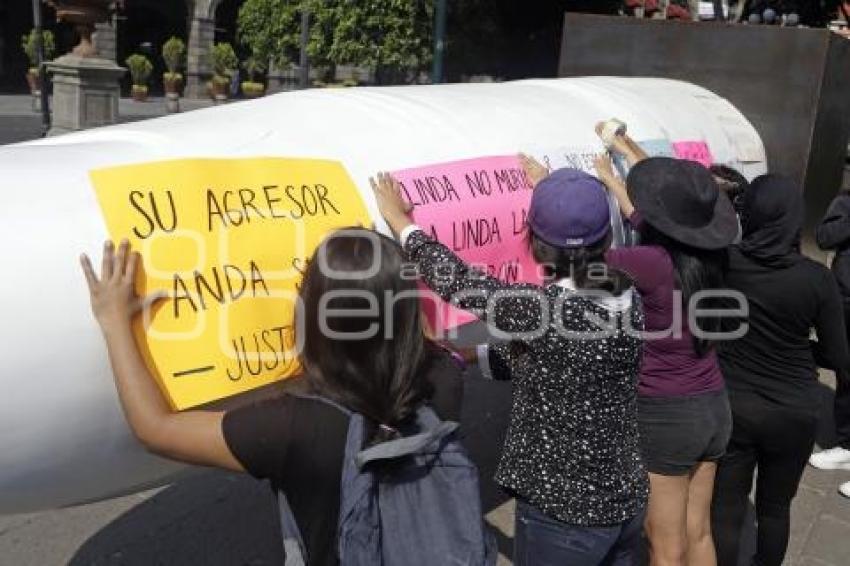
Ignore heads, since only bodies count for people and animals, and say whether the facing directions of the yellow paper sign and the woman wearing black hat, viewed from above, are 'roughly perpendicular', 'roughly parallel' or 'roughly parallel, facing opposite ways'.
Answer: roughly parallel, facing opposite ways

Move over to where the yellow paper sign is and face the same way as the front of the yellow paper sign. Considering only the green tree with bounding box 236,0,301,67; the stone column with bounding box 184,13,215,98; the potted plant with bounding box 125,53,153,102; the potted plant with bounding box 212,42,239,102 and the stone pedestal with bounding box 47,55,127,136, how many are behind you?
5

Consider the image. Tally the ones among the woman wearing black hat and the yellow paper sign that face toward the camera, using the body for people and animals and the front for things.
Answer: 1

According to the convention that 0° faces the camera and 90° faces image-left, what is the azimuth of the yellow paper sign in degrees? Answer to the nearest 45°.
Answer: approximately 0°

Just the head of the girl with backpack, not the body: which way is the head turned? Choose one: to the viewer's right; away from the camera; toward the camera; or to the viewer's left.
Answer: away from the camera

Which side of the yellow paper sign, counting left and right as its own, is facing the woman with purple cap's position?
left

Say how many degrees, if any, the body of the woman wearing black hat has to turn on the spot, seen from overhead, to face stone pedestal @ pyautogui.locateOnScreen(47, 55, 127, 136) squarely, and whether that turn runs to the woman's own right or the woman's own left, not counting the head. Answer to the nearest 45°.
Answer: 0° — they already face it

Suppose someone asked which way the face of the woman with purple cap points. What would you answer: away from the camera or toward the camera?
away from the camera

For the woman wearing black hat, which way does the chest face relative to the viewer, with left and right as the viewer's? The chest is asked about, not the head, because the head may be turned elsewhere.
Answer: facing away from the viewer and to the left of the viewer

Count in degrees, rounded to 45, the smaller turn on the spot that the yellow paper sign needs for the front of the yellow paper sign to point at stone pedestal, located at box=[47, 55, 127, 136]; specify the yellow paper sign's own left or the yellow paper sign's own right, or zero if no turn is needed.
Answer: approximately 180°

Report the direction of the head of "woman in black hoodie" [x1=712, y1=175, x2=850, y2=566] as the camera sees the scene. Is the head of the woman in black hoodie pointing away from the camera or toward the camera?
away from the camera

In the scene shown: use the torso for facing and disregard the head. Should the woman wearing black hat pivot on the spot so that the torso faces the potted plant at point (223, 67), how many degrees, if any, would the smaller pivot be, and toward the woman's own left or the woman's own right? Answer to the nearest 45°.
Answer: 0° — they already face it

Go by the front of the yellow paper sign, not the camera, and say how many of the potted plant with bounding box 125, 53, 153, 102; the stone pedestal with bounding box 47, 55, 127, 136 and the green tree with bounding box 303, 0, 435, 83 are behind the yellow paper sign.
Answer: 3
